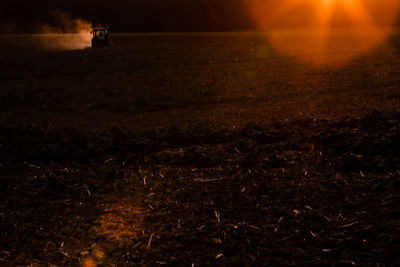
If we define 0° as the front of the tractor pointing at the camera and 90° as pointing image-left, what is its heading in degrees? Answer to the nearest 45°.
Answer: approximately 315°
